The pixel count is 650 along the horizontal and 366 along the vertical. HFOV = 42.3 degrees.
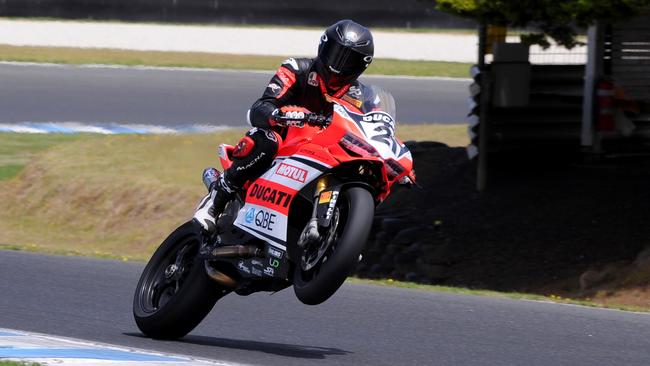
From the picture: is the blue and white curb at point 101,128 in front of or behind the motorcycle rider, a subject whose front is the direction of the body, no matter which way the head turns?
behind

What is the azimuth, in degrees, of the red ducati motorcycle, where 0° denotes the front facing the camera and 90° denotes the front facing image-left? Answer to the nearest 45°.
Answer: approximately 315°

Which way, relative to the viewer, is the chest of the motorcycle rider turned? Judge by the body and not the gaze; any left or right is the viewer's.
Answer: facing the viewer and to the right of the viewer

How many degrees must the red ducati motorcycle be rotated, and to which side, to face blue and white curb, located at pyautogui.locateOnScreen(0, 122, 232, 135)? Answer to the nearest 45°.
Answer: approximately 135° to its left

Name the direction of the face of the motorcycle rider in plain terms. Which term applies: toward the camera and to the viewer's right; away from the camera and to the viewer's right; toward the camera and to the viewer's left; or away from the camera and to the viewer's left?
toward the camera and to the viewer's right
